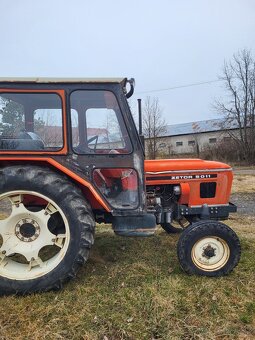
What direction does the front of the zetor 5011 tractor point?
to the viewer's right

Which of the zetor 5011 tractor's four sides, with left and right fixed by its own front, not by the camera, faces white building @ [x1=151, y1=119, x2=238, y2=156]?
left
